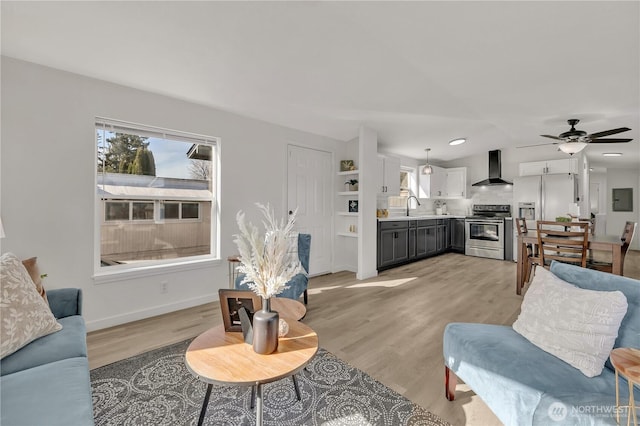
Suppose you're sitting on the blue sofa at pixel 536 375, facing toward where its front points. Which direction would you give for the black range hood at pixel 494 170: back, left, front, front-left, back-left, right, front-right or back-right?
back-right

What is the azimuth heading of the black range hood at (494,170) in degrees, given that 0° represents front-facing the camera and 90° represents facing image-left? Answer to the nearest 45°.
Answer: approximately 45°

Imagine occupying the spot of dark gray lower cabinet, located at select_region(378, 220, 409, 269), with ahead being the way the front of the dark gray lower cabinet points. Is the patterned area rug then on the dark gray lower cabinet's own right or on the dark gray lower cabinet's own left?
on the dark gray lower cabinet's own right

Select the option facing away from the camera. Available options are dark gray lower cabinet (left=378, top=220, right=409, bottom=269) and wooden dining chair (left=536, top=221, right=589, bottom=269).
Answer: the wooden dining chair

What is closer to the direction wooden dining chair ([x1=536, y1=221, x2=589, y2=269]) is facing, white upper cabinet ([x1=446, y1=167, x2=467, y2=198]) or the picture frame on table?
the white upper cabinet

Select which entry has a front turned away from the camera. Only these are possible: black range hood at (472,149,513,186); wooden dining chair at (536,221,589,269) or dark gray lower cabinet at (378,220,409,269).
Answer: the wooden dining chair

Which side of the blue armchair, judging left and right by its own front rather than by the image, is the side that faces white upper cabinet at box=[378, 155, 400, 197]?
back

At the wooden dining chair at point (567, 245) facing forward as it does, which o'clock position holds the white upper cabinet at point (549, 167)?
The white upper cabinet is roughly at 12 o'clock from the wooden dining chair.

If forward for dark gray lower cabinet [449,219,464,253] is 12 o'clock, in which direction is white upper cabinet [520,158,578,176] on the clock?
The white upper cabinet is roughly at 8 o'clock from the dark gray lower cabinet.
